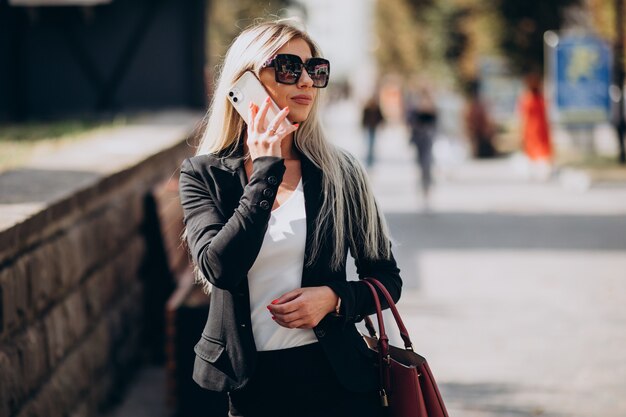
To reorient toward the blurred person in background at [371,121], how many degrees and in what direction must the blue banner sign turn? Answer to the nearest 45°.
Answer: approximately 90° to its right

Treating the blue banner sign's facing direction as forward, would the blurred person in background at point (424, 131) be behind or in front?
in front

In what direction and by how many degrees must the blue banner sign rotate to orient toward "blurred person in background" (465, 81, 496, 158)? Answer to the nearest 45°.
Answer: approximately 135° to its right

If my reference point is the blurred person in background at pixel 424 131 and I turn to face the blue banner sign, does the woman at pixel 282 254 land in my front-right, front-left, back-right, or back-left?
back-right

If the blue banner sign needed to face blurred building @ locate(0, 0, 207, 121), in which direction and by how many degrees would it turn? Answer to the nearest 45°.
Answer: approximately 45° to its right

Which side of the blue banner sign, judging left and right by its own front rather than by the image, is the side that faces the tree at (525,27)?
back

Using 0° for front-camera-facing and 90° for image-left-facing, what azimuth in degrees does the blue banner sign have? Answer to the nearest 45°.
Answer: approximately 0°

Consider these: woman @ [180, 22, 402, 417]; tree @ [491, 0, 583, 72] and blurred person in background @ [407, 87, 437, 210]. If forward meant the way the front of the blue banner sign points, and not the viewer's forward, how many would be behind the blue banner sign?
1

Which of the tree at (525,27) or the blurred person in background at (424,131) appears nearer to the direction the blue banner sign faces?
the blurred person in background

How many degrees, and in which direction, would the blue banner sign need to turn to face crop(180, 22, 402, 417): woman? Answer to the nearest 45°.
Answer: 0° — it already faces them
